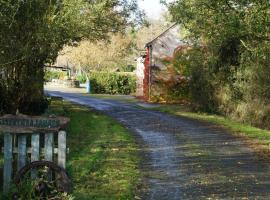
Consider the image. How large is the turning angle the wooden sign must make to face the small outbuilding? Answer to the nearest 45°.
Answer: approximately 180°

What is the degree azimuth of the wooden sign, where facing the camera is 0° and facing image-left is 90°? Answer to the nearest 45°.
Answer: approximately 0°
